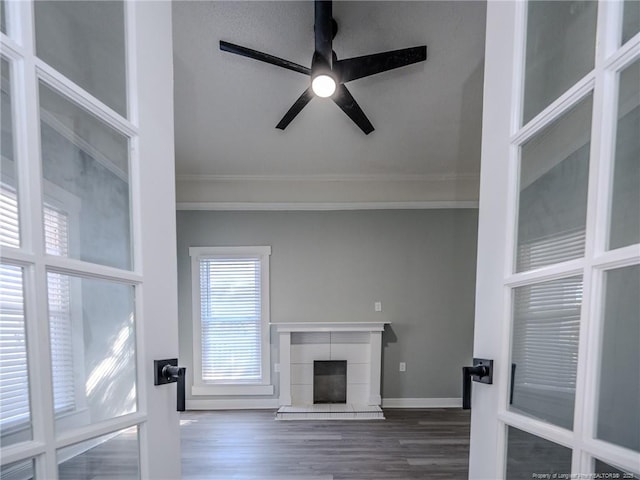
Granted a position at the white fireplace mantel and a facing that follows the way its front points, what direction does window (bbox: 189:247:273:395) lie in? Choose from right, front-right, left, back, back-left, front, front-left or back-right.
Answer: right

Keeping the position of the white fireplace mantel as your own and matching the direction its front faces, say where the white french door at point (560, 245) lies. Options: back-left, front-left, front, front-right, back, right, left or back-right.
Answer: front

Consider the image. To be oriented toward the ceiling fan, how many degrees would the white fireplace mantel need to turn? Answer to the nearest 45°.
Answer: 0° — it already faces it

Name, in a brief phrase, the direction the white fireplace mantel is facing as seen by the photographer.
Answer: facing the viewer

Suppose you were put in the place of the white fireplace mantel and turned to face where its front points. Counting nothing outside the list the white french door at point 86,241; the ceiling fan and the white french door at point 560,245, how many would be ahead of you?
3
